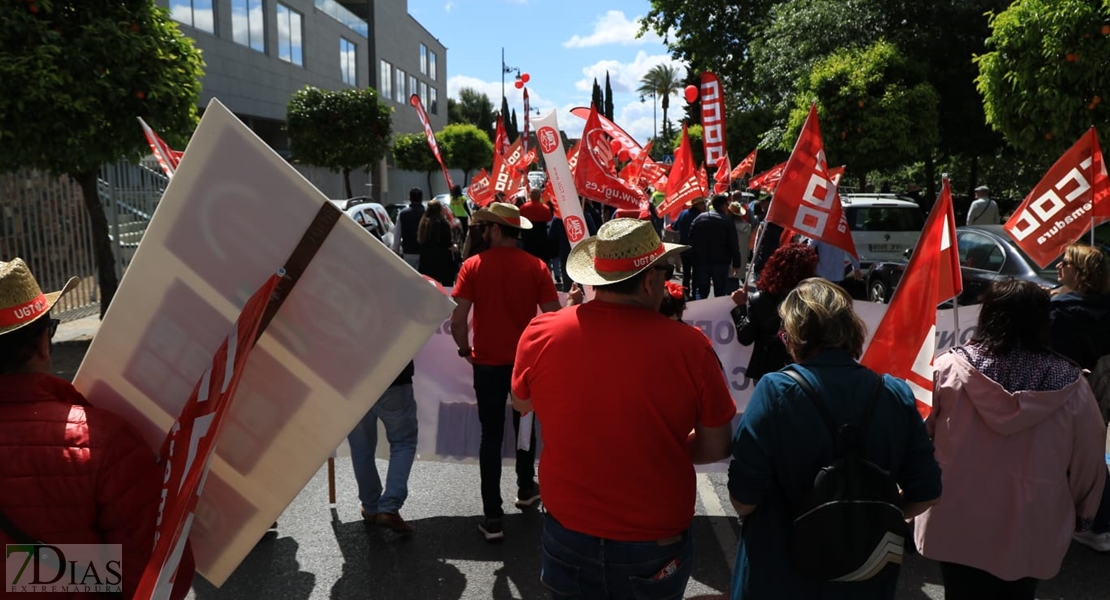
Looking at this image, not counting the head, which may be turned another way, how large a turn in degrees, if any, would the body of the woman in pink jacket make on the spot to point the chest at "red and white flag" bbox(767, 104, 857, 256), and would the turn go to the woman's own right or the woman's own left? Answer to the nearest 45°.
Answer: approximately 45° to the woman's own left

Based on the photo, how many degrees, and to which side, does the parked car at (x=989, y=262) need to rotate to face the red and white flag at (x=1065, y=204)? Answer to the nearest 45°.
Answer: approximately 135° to its left

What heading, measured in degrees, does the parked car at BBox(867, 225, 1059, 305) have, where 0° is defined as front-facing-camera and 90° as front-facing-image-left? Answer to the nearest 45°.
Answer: approximately 135°

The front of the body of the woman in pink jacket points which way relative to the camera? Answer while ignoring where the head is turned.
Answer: away from the camera

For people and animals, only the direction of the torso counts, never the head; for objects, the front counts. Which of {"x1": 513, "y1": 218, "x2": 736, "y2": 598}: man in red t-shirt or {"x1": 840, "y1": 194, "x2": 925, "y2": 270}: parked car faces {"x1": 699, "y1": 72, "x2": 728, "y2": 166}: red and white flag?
the man in red t-shirt

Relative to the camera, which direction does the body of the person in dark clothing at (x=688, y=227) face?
away from the camera

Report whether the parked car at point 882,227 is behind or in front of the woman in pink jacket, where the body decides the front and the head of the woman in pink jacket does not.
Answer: in front

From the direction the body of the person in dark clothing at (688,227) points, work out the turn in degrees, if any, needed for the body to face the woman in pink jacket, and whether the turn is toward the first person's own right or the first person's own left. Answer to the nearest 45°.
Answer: approximately 180°

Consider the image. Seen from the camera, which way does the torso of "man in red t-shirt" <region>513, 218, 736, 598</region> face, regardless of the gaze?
away from the camera

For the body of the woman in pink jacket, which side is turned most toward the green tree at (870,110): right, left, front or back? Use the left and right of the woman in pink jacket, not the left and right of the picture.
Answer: front

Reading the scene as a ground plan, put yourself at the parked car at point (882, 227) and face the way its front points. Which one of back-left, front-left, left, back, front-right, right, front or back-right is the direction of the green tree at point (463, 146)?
front-left

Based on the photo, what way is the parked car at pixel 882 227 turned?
away from the camera

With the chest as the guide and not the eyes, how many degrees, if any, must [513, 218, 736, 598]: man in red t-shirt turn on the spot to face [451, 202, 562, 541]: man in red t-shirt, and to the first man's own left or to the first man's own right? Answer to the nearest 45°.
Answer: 0° — they already face them

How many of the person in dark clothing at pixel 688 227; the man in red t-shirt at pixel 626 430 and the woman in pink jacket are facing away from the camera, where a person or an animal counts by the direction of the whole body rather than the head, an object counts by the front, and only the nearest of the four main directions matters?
3

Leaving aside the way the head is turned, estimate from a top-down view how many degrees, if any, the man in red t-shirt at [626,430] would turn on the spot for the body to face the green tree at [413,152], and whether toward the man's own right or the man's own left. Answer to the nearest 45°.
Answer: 0° — they already face it

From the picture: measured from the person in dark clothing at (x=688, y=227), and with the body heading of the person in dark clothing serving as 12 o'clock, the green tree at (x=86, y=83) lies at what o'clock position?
The green tree is roughly at 8 o'clock from the person in dark clothing.
